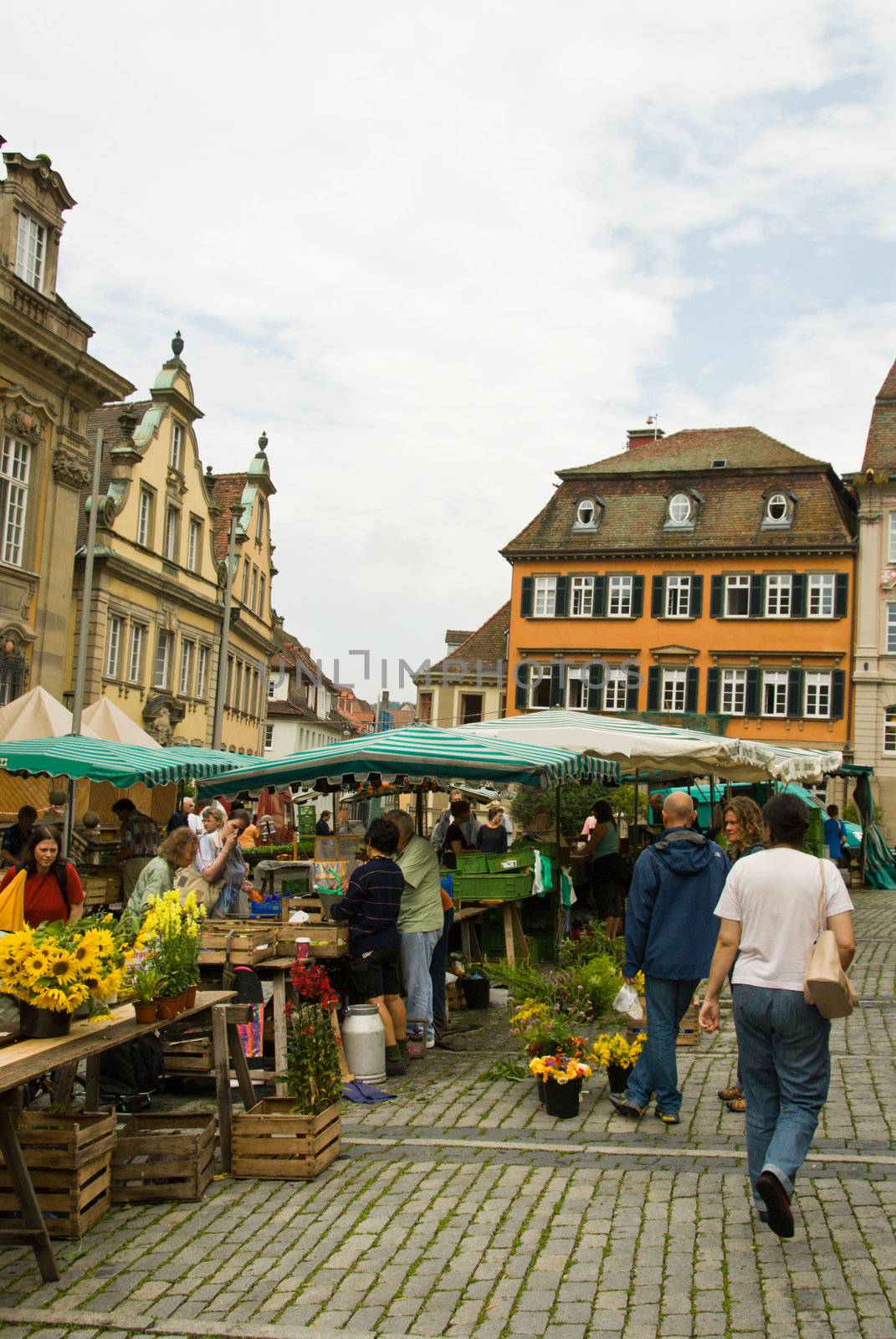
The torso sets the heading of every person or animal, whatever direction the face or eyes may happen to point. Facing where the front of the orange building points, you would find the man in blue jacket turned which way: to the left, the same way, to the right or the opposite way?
the opposite way

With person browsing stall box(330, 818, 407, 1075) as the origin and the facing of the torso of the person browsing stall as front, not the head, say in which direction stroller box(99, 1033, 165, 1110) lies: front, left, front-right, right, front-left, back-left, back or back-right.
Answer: left

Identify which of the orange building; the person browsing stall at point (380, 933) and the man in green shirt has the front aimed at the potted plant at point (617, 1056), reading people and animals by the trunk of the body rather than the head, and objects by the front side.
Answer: the orange building

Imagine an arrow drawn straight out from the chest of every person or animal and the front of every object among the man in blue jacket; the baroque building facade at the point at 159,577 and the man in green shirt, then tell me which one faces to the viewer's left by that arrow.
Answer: the man in green shirt

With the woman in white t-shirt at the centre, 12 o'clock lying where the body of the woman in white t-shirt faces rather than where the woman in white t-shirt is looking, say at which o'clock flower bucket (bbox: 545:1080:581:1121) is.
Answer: The flower bucket is roughly at 11 o'clock from the woman in white t-shirt.

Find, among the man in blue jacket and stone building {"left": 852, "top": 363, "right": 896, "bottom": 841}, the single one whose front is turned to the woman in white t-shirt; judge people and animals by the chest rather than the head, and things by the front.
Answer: the stone building

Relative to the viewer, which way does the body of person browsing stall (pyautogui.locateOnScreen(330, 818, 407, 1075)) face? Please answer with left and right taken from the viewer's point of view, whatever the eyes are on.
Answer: facing away from the viewer and to the left of the viewer

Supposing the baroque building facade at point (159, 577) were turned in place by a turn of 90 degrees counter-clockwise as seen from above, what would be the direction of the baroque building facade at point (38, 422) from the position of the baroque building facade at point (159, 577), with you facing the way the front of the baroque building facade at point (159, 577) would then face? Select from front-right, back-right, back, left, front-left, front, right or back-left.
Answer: back-right

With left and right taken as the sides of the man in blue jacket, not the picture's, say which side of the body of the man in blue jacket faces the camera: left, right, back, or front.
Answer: back

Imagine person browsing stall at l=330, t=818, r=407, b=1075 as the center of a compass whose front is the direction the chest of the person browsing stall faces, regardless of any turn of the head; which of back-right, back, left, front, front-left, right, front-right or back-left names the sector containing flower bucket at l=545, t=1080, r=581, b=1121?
back

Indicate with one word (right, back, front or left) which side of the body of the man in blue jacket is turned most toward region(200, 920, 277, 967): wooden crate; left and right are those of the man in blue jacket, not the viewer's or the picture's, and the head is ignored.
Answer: left

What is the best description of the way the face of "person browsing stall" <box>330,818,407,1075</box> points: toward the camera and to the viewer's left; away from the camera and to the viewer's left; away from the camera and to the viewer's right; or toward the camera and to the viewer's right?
away from the camera and to the viewer's left

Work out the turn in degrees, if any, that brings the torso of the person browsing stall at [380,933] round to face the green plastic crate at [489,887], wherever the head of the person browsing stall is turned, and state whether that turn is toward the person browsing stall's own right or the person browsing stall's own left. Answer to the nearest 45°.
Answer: approximately 45° to the person browsing stall's own right

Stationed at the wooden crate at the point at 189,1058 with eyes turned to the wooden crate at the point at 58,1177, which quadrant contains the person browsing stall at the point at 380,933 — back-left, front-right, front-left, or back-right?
back-left

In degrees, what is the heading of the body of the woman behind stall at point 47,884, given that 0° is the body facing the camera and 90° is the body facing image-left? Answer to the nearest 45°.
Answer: approximately 0°
